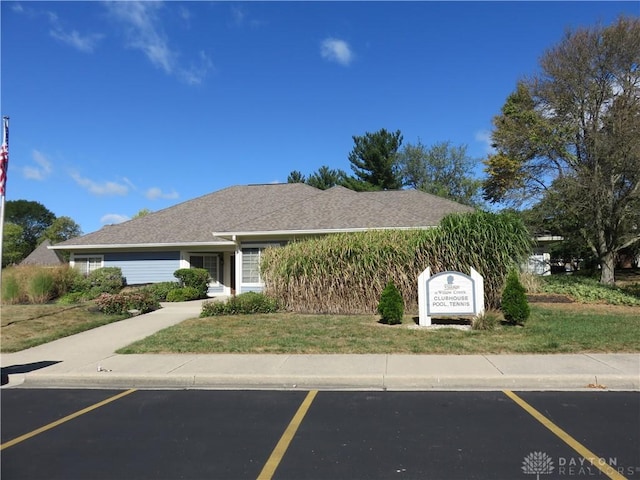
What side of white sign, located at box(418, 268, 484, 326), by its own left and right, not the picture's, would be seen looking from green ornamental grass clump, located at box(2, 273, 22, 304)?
right

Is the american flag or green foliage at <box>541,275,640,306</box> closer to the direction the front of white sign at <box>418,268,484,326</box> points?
the american flag

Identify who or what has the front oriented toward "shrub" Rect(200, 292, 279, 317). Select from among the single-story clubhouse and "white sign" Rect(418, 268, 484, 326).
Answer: the single-story clubhouse

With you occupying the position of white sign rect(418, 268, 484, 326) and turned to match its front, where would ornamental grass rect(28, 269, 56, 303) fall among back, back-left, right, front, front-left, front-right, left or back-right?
right

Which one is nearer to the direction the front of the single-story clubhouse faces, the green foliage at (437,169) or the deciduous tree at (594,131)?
the deciduous tree

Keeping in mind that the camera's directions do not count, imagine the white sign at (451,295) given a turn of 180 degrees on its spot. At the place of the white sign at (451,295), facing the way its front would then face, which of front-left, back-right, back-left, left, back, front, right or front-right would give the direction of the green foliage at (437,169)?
front

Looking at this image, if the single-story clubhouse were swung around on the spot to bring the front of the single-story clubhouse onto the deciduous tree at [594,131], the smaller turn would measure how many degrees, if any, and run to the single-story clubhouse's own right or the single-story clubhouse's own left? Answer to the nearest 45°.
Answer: approximately 90° to the single-story clubhouse's own left

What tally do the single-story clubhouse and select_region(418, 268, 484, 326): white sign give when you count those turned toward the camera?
2

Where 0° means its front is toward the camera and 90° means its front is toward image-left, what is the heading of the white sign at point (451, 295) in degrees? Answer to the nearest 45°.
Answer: approximately 0°

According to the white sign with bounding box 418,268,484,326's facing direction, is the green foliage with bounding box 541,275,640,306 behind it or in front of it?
behind

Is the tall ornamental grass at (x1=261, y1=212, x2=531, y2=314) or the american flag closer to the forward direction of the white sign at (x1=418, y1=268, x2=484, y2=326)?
the american flag
